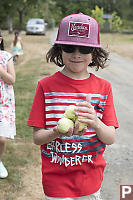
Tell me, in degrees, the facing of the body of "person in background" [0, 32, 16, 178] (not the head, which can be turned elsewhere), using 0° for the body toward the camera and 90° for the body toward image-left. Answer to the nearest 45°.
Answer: approximately 0°
